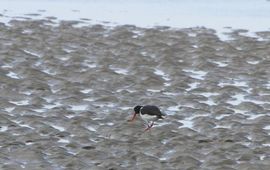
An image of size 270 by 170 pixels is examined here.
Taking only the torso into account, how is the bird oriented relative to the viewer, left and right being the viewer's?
facing to the left of the viewer
